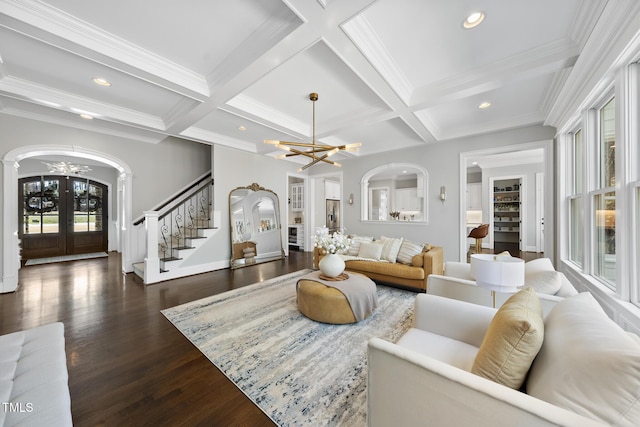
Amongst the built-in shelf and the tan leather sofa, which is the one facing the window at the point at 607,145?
the built-in shelf

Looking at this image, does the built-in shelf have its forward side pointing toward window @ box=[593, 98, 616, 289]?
yes

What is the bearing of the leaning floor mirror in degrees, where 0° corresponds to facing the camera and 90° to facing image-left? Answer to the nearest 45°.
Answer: approximately 315°

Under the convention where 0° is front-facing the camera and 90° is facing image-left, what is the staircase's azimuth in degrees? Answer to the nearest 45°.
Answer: approximately 45°

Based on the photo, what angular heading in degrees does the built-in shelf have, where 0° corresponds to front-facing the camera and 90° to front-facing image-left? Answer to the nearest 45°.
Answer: approximately 0°

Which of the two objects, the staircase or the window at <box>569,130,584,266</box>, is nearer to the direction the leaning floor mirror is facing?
the window
